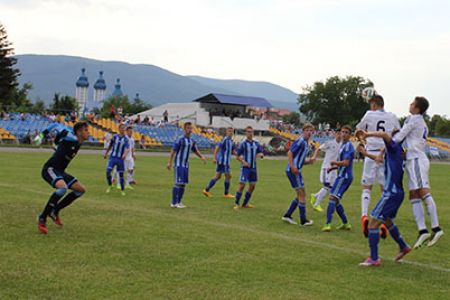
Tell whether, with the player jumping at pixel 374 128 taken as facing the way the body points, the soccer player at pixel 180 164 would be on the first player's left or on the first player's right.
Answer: on the first player's left

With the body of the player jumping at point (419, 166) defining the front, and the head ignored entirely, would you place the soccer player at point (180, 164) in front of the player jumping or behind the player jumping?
in front

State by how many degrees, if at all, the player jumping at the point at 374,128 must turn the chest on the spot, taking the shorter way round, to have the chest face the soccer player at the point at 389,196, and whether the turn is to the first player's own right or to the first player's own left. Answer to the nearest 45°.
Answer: approximately 180°

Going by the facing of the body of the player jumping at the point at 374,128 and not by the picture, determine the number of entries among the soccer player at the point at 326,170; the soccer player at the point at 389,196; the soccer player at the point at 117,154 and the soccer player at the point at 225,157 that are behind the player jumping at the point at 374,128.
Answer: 1

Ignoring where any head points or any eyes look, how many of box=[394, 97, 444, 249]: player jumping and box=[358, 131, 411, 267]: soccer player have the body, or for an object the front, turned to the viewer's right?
0

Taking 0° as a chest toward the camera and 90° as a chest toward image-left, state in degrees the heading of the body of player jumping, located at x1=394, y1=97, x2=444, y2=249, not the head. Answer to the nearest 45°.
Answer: approximately 90°

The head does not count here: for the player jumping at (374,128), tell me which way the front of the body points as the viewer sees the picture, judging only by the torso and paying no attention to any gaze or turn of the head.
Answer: away from the camera
